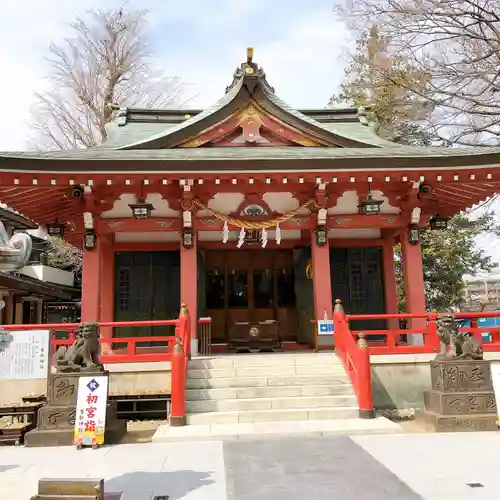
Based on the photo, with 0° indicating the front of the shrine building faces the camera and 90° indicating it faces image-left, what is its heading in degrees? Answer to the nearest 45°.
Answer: approximately 0°

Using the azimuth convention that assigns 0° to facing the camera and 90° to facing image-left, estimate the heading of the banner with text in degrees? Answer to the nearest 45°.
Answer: approximately 0°

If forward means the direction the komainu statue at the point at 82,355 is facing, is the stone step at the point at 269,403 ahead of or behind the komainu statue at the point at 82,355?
ahead

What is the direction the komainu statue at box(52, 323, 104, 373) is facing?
to the viewer's right

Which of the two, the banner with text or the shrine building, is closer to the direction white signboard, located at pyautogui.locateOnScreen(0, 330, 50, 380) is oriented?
the banner with text

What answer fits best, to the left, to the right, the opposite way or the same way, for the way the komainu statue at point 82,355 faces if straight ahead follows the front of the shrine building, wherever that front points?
to the left

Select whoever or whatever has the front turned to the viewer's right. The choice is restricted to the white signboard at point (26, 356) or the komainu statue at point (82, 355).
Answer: the komainu statue

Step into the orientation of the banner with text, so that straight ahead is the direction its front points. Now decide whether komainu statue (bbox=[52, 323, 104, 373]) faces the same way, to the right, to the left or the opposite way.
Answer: to the left

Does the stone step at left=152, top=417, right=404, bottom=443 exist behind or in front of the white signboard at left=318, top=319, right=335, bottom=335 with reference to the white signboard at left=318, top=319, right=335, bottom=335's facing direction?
in front

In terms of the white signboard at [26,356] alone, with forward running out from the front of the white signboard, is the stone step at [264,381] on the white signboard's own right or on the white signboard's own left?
on the white signboard's own left
